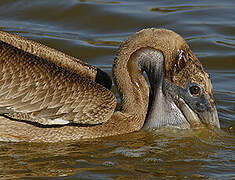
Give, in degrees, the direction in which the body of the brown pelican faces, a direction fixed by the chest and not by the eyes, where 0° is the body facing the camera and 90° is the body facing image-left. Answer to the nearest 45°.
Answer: approximately 270°
